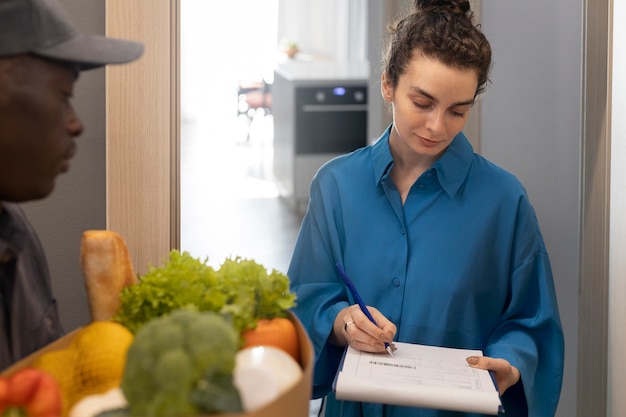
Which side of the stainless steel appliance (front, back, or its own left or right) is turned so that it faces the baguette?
front

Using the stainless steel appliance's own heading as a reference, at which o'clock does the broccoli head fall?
The broccoli head is roughly at 12 o'clock from the stainless steel appliance.

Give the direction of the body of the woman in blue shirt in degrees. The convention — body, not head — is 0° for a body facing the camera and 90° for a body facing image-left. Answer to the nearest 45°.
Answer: approximately 0°

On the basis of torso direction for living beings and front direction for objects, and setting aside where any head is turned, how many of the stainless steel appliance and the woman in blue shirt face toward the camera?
2

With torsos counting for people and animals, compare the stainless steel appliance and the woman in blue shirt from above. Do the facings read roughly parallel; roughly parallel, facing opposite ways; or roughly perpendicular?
roughly parallel

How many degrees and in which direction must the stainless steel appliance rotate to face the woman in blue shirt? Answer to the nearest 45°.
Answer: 0° — it already faces them

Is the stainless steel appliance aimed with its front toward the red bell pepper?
yes

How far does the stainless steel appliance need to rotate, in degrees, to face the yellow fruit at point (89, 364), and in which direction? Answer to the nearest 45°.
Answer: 0° — it already faces it

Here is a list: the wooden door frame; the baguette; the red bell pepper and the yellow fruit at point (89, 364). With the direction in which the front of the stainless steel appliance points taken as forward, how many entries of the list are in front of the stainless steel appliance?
4

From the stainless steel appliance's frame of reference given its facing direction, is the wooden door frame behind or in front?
in front

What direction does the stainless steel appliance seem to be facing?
toward the camera
